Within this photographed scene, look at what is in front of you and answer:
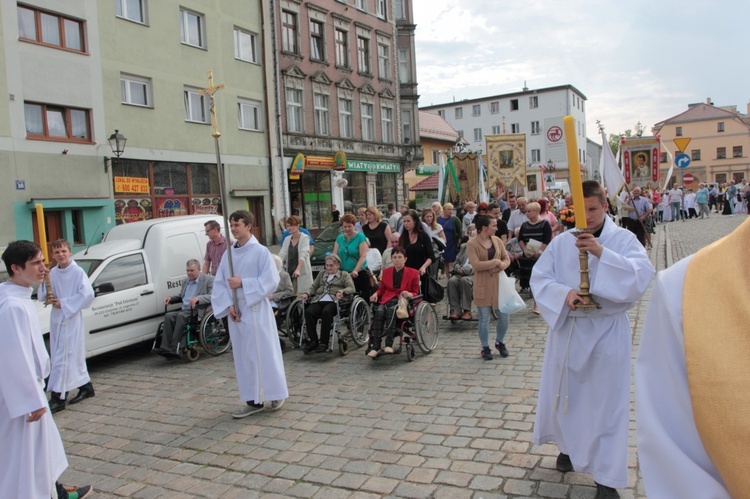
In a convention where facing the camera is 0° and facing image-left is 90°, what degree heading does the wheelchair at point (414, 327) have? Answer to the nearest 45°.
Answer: approximately 45°

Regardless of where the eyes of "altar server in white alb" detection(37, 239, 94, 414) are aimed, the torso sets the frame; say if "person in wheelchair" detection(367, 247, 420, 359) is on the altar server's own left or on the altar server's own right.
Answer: on the altar server's own left

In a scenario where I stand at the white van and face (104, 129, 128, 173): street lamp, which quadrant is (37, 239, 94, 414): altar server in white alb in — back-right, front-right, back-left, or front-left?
back-left

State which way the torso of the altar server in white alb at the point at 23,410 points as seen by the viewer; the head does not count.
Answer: to the viewer's right

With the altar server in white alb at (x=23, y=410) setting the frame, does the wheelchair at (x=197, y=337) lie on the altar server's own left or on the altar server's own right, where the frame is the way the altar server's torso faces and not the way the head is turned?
on the altar server's own left

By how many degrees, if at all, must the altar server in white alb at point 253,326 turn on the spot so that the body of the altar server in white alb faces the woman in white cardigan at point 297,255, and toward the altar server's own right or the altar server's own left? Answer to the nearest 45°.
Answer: approximately 135° to the altar server's own right

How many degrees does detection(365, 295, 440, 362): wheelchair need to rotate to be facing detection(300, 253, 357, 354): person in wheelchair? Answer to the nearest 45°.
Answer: approximately 90° to its right

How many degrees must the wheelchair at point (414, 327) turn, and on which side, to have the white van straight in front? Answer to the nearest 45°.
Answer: approximately 45° to its right
